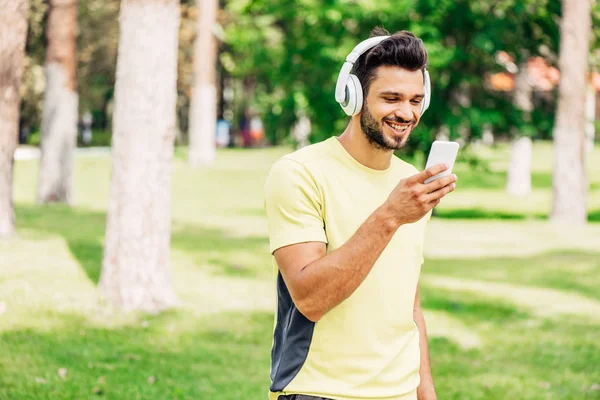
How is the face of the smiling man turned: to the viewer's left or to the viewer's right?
to the viewer's right

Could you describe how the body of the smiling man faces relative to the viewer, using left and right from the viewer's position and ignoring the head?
facing the viewer and to the right of the viewer
